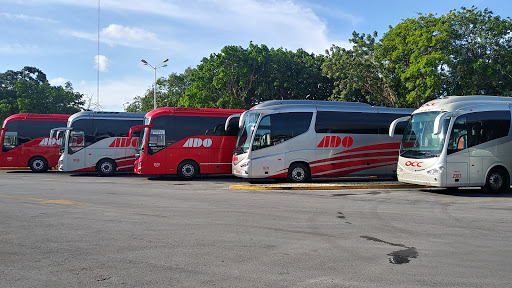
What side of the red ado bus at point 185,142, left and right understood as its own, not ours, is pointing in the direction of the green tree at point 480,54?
back

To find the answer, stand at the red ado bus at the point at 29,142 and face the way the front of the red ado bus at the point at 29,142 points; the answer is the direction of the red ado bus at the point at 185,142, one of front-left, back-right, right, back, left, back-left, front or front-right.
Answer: back-left

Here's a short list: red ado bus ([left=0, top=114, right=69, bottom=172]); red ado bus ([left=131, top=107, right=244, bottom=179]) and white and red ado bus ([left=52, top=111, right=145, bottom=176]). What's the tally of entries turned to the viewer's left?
3

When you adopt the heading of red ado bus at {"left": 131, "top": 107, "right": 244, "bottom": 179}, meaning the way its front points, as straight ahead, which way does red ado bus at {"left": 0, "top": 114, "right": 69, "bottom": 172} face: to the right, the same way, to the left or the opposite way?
the same way

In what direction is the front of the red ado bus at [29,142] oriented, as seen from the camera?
facing to the left of the viewer

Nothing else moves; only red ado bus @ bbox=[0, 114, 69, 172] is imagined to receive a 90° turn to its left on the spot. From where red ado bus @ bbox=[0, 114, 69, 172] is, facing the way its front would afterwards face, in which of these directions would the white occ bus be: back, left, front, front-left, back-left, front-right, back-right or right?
front-left

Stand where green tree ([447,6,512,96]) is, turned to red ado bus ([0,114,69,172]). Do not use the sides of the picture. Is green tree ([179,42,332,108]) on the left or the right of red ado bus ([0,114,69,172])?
right

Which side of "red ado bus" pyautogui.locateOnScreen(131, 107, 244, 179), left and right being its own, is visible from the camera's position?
left

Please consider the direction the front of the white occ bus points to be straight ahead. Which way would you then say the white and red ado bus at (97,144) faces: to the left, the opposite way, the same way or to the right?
the same way

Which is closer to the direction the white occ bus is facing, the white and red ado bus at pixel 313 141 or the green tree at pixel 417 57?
the white and red ado bus

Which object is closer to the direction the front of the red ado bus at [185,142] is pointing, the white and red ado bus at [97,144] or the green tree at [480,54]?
the white and red ado bus

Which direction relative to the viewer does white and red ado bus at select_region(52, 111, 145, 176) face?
to the viewer's left

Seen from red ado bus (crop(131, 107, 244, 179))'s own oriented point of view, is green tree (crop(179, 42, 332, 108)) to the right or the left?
on its right

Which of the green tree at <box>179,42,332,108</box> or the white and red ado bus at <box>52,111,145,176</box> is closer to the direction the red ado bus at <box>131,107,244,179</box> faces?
the white and red ado bus

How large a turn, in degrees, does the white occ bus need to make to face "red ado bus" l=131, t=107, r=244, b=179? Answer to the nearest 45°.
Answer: approximately 45° to its right

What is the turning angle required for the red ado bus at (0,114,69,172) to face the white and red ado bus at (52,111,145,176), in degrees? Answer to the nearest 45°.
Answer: approximately 135° to its left

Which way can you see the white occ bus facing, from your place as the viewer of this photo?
facing the viewer and to the left of the viewer
